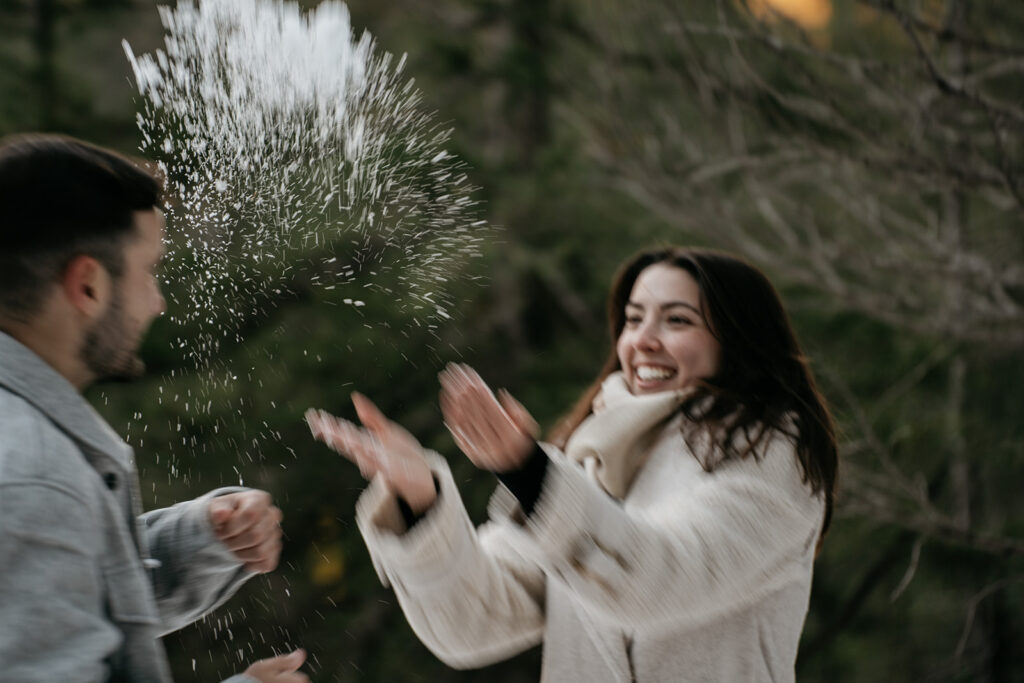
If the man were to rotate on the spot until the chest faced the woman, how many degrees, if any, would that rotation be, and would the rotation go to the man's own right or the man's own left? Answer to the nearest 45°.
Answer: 0° — they already face them

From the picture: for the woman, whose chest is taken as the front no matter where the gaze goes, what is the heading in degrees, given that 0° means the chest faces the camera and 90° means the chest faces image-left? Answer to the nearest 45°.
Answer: approximately 45°

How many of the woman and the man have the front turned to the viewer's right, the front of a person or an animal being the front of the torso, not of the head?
1

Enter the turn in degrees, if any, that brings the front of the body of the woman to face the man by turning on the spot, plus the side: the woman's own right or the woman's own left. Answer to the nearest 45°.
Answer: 0° — they already face them

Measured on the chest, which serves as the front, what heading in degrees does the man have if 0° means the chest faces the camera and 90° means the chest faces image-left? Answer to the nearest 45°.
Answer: approximately 270°

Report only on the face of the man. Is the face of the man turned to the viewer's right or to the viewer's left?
to the viewer's right

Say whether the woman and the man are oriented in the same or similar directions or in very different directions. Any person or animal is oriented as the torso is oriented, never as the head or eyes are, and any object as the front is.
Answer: very different directions
